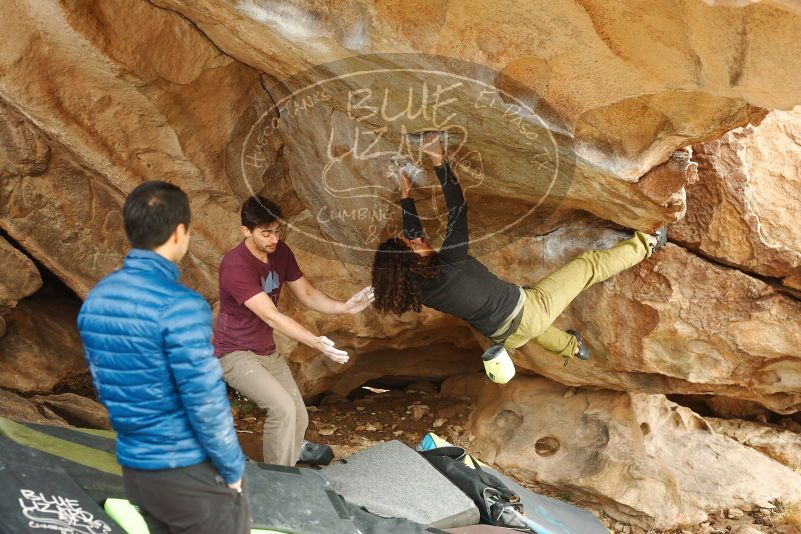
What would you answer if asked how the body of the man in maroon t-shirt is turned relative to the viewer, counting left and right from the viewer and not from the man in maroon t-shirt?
facing the viewer and to the right of the viewer

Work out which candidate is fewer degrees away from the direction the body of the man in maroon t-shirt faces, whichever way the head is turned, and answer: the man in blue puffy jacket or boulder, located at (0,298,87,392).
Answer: the man in blue puffy jacket

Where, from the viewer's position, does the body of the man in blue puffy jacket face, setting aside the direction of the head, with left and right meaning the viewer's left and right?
facing away from the viewer and to the right of the viewer

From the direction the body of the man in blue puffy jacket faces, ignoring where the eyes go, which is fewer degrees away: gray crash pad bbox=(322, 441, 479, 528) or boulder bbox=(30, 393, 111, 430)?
the gray crash pad

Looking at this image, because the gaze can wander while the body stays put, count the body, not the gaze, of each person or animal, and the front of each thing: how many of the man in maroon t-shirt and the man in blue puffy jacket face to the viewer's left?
0

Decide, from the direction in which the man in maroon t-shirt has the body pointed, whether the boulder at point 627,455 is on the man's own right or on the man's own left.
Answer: on the man's own left

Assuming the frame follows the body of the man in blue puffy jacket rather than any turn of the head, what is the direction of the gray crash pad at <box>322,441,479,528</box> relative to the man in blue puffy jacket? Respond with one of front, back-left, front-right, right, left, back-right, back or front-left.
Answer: front

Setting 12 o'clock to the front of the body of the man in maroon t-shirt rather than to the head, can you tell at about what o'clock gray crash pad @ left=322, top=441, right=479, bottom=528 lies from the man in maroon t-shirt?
The gray crash pad is roughly at 12 o'clock from the man in maroon t-shirt.

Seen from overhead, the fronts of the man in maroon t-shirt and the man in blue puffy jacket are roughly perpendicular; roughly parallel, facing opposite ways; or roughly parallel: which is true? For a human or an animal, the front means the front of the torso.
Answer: roughly perpendicular

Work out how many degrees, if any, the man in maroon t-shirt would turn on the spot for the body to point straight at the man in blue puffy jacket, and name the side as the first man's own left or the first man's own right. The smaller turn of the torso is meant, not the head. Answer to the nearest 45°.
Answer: approximately 45° to the first man's own right

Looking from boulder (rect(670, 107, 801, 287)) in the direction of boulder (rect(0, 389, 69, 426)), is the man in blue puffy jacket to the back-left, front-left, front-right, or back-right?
front-left

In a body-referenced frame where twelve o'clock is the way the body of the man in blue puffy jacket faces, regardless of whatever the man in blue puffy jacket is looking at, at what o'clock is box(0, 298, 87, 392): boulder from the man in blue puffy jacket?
The boulder is roughly at 10 o'clock from the man in blue puffy jacket.

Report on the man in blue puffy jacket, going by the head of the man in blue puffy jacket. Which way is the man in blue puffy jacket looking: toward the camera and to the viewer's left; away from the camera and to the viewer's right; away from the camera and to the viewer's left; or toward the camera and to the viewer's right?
away from the camera and to the viewer's right
